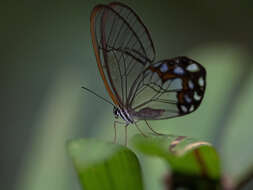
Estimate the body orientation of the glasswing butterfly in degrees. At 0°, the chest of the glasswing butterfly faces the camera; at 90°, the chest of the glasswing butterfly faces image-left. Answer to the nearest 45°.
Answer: approximately 90°
